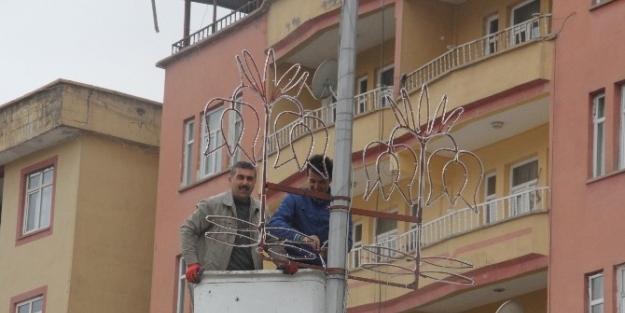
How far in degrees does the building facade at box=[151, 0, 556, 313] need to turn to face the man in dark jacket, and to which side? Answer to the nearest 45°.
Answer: approximately 45° to its left

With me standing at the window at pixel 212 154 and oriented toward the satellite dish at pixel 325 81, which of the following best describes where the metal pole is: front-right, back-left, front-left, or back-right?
front-right

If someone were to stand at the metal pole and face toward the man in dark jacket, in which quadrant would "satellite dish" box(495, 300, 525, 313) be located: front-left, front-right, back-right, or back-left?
front-right

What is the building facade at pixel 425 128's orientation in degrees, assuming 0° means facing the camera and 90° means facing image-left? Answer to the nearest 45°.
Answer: approximately 45°

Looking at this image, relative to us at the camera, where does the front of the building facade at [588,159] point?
facing the viewer and to the left of the viewer

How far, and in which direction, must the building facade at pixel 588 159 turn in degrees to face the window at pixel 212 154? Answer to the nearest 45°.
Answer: approximately 90° to its right

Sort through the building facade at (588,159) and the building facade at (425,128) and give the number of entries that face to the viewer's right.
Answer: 0

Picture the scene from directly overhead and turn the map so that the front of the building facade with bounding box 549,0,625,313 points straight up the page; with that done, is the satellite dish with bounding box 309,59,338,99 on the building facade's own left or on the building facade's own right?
on the building facade's own right
